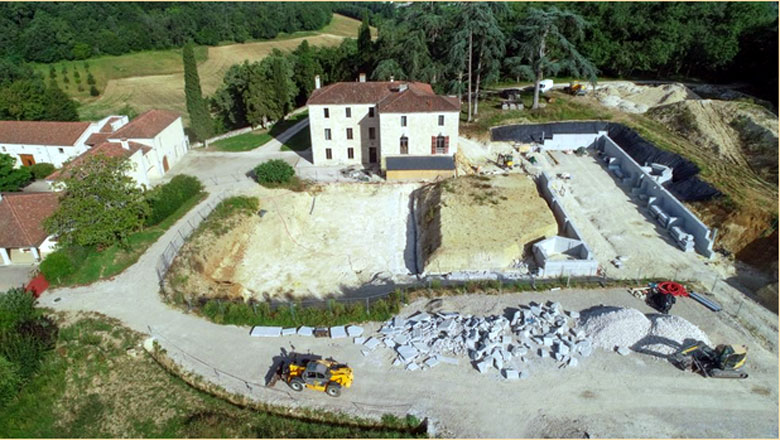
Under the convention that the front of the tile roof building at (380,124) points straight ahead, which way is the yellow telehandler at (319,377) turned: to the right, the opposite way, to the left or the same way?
to the right

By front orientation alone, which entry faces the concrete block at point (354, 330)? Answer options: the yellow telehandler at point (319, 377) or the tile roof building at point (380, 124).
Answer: the tile roof building

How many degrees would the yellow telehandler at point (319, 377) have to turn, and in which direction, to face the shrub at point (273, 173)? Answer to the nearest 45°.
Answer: approximately 90° to its right

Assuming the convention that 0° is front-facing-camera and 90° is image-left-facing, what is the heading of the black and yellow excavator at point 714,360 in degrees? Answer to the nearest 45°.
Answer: approximately 90°

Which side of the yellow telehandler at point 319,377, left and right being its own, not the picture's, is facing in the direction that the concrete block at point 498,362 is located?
back

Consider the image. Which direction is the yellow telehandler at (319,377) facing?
to the viewer's left

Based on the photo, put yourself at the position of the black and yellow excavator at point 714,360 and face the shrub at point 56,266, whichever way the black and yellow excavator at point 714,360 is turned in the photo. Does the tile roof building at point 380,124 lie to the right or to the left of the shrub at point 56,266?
right

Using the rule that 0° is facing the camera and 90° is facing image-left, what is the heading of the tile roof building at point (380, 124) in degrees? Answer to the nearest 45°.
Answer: approximately 0°

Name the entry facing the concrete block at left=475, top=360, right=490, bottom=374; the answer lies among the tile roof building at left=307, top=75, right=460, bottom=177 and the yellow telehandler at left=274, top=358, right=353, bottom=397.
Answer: the tile roof building
